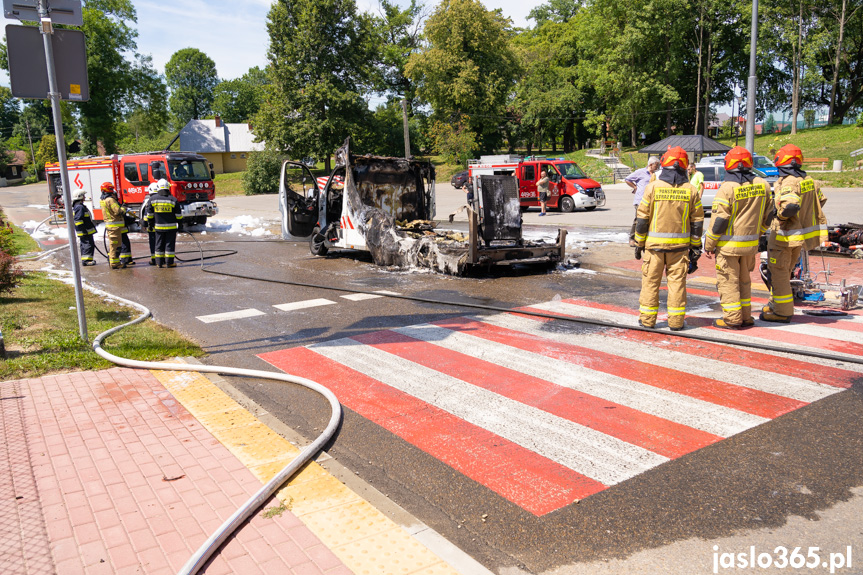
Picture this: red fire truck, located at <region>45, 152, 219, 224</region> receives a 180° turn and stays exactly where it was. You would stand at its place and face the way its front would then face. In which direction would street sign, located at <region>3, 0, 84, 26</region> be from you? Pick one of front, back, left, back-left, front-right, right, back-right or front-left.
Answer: back-left

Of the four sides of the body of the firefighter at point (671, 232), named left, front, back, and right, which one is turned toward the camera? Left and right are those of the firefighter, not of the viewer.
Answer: back

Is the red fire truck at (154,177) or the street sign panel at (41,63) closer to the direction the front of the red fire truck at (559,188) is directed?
the street sign panel

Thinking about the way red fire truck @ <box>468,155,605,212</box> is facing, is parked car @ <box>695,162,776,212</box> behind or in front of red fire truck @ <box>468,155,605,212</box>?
in front

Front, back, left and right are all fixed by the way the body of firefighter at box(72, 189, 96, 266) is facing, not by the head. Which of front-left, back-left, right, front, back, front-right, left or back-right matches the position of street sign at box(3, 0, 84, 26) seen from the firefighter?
right

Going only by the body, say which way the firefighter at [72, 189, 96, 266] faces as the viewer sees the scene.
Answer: to the viewer's right

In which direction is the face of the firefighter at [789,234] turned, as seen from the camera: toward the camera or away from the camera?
away from the camera

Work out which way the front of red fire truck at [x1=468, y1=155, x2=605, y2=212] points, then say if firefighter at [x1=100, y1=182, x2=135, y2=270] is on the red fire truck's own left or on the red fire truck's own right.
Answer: on the red fire truck's own right

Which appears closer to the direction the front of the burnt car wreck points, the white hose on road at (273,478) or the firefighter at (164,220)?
the firefighter

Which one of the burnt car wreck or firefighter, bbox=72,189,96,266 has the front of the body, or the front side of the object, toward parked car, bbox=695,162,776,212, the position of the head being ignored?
the firefighter

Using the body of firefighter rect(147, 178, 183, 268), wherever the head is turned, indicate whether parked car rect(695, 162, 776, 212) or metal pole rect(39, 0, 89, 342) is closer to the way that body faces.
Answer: the parked car
